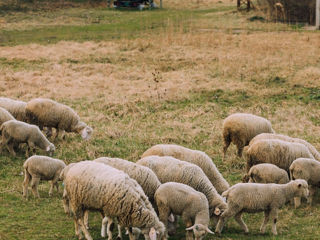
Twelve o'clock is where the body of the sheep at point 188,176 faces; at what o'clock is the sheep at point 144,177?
The sheep at point 144,177 is roughly at 5 o'clock from the sheep at point 188,176.

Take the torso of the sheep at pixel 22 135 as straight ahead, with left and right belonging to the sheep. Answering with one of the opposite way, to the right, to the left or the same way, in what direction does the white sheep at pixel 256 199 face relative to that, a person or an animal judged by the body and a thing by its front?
the same way

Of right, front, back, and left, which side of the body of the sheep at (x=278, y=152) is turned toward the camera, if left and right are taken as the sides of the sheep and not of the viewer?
right

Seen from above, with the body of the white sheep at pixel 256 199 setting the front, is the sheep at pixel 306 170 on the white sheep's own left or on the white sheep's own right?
on the white sheep's own left

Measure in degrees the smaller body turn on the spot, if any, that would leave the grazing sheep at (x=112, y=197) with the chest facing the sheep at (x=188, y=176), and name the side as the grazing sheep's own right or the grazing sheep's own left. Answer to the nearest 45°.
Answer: approximately 45° to the grazing sheep's own left

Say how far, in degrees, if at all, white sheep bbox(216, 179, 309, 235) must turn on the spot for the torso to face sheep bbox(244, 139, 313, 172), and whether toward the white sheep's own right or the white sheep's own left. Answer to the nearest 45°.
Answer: approximately 90° to the white sheep's own left

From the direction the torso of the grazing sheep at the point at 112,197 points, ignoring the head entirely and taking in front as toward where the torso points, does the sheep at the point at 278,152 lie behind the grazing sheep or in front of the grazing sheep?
in front

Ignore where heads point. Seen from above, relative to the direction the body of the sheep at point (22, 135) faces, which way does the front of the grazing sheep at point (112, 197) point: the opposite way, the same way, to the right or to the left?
the same way

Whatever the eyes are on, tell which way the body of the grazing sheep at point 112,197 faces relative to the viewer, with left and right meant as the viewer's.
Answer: facing to the right of the viewer

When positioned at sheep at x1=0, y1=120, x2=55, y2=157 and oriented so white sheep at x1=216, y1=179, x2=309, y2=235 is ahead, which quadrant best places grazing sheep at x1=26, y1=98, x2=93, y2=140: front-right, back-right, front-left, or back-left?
back-left

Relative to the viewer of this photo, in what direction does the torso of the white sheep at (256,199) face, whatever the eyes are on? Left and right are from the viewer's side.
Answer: facing to the right of the viewer

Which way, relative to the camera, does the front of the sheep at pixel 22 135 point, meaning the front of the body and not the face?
to the viewer's right

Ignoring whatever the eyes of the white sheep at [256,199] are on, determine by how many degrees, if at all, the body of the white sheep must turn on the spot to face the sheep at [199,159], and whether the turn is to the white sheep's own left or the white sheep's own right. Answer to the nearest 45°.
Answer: approximately 135° to the white sheep's own left

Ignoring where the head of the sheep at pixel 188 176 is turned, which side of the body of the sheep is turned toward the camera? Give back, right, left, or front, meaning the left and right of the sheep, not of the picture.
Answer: right
